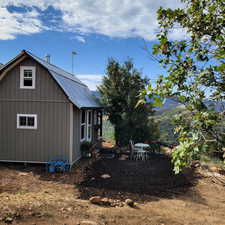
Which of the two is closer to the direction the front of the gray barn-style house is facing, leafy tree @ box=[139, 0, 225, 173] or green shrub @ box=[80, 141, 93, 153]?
the green shrub

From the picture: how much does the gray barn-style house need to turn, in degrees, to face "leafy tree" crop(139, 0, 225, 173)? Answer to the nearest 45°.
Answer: approximately 90° to its right

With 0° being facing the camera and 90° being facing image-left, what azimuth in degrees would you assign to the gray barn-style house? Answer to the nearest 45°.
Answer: approximately 270°

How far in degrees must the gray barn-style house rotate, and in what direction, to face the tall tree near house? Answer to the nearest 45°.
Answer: approximately 45° to its left
